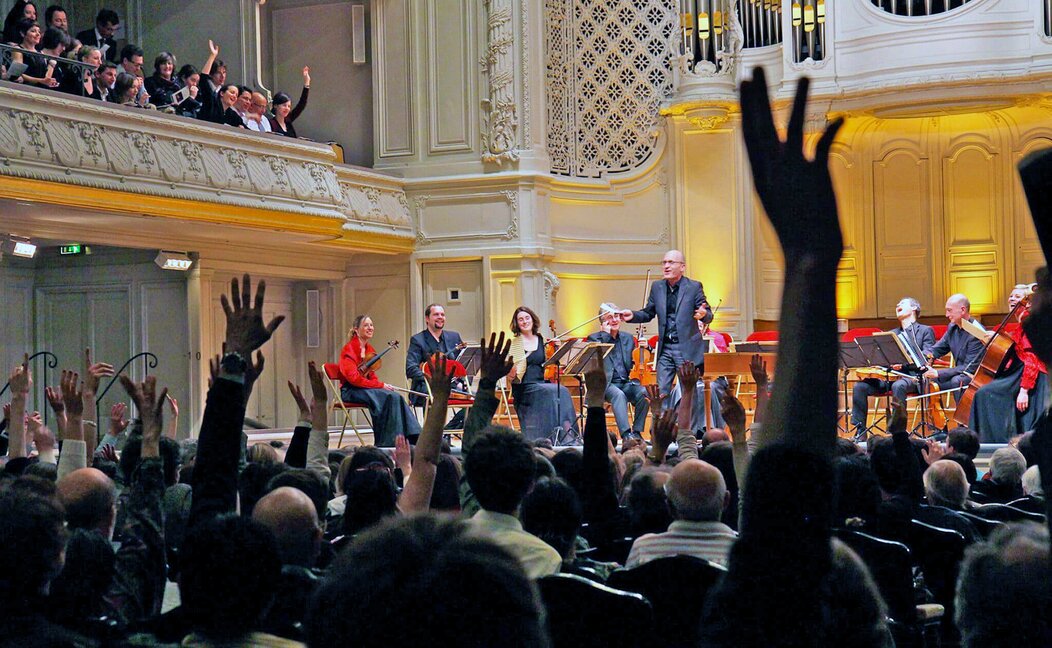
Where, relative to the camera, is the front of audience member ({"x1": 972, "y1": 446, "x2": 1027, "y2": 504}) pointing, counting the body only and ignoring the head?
away from the camera

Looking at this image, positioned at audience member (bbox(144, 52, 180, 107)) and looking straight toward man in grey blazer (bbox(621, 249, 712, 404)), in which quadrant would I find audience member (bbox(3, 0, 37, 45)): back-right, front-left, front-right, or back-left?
back-right

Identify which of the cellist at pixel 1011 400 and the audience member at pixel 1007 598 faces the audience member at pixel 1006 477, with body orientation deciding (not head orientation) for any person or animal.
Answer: the audience member at pixel 1007 598

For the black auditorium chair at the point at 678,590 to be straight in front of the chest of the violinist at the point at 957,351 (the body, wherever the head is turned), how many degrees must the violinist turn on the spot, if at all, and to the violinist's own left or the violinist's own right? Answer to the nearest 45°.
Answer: approximately 45° to the violinist's own left

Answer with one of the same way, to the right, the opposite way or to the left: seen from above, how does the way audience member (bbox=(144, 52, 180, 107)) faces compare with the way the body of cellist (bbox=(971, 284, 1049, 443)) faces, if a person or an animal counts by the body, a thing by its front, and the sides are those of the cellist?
the opposite way

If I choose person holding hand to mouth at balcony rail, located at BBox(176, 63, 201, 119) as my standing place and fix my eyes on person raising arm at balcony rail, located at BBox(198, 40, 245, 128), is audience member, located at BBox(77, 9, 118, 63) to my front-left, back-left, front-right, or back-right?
back-left

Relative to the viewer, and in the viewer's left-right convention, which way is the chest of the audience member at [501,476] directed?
facing away from the viewer

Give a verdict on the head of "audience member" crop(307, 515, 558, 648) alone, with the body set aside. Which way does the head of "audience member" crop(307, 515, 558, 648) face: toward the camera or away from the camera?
away from the camera

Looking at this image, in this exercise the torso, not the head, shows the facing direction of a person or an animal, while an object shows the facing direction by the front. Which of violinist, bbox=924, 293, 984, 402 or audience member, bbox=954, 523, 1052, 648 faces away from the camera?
the audience member

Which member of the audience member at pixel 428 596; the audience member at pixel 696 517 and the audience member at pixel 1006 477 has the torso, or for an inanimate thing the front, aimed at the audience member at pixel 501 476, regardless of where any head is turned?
the audience member at pixel 428 596

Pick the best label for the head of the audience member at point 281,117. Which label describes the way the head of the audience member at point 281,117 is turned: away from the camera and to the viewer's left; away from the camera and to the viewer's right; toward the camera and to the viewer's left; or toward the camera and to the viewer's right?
toward the camera and to the viewer's right
